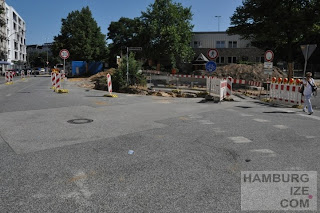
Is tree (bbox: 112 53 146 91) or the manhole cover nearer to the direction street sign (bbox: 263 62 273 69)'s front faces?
the manhole cover

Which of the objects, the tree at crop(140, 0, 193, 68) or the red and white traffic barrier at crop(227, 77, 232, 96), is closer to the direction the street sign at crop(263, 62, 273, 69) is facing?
the red and white traffic barrier

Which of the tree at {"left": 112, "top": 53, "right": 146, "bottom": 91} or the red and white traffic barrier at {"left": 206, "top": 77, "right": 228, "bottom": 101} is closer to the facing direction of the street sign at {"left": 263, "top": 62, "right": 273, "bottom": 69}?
the red and white traffic barrier

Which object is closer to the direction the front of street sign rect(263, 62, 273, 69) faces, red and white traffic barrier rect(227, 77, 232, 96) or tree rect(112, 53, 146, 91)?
the red and white traffic barrier

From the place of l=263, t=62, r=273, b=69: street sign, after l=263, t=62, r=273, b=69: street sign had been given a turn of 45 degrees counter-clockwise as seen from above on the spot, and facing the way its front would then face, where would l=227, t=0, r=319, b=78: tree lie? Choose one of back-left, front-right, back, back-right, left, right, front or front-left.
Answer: back-left

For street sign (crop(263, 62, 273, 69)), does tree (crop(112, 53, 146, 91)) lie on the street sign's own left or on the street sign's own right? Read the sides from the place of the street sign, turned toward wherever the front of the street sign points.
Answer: on the street sign's own right

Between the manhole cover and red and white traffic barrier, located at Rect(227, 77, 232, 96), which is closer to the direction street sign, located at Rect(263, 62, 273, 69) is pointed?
the manhole cover

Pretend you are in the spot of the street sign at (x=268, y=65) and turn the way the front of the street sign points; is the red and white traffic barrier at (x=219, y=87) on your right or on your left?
on your right

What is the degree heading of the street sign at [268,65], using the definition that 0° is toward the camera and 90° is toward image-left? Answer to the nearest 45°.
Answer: approximately 0°

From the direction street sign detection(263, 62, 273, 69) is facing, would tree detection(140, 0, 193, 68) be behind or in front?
behind

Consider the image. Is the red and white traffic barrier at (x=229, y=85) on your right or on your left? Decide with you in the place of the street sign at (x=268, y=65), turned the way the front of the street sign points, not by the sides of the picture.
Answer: on your right

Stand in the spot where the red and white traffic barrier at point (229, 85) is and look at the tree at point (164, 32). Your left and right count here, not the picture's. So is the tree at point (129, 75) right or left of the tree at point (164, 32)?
left
